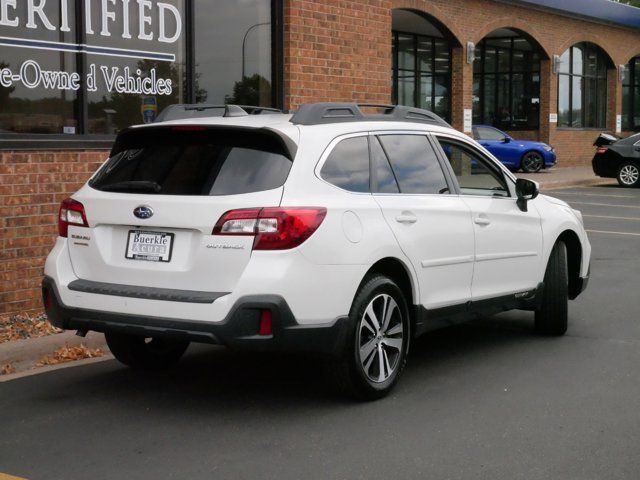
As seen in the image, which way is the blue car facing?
to the viewer's right

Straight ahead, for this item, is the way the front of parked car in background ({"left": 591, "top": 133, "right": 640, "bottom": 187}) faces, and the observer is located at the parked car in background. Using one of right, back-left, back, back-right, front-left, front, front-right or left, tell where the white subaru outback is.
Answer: right

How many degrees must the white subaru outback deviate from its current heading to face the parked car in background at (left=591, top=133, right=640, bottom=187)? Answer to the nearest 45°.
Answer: approximately 45° to its left

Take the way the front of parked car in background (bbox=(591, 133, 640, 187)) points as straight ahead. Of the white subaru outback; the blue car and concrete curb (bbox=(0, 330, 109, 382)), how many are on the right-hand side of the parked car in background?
2

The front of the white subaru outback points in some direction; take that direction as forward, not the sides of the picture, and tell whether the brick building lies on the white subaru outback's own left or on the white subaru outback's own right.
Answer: on the white subaru outback's own left

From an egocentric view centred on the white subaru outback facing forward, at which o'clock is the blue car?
The blue car is roughly at 11 o'clock from the white subaru outback.

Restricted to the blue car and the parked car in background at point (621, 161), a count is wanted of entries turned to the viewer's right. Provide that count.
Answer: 2

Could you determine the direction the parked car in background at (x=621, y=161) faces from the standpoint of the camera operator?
facing to the right of the viewer

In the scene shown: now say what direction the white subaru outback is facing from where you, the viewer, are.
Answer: facing away from the viewer and to the right of the viewer
